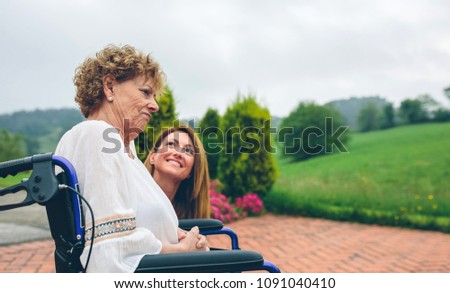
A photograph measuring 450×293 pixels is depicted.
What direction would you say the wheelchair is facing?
to the viewer's right

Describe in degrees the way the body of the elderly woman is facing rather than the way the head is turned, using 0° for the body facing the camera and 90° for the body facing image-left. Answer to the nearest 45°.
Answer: approximately 270°

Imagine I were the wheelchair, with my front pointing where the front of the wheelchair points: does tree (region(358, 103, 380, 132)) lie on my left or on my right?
on my left

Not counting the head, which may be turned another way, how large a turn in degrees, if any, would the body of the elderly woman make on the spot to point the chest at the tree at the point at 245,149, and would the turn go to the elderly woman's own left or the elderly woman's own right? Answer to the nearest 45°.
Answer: approximately 90° to the elderly woman's own left

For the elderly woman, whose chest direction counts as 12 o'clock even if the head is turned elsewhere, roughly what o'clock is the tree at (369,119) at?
The tree is roughly at 10 o'clock from the elderly woman.

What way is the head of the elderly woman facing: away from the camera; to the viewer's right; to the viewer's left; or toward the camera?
to the viewer's right

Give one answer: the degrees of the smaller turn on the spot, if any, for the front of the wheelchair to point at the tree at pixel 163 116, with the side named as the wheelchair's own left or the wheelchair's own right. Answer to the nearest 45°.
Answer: approximately 90° to the wheelchair's own left

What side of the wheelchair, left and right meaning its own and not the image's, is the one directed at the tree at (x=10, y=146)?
left
